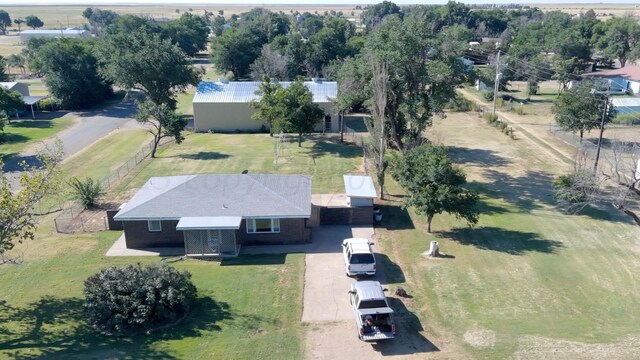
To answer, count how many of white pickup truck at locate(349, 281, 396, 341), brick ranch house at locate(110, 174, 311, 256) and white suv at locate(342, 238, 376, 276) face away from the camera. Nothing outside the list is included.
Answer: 2

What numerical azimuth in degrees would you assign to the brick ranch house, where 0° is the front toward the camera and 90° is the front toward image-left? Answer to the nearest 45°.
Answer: approximately 0°

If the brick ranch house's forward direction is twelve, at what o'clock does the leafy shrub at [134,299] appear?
The leafy shrub is roughly at 1 o'clock from the brick ranch house.

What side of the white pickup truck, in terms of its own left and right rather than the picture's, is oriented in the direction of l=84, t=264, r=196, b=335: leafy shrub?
left

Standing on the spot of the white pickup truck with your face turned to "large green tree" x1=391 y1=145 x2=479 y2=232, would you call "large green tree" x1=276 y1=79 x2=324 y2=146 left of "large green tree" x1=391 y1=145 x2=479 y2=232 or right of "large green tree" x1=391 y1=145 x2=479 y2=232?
left

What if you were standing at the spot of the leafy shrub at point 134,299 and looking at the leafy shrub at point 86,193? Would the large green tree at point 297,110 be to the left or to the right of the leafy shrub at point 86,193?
right

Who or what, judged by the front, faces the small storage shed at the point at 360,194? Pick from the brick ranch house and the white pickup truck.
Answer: the white pickup truck

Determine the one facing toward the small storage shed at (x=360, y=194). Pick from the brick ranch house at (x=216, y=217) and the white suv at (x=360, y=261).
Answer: the white suv

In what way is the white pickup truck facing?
away from the camera

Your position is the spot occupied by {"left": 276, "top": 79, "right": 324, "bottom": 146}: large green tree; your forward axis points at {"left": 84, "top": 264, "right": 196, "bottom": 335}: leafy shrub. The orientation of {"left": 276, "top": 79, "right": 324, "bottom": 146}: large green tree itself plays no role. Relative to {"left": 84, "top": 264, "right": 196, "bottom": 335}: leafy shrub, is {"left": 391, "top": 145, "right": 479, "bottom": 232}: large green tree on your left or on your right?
left

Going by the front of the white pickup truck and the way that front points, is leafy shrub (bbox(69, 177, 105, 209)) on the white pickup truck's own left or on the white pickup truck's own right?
on the white pickup truck's own left

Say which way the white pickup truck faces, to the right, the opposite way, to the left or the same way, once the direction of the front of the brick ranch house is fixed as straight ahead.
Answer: the opposite way

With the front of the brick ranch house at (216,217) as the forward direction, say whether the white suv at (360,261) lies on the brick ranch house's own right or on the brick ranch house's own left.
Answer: on the brick ranch house's own left

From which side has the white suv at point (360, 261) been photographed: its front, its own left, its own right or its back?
back

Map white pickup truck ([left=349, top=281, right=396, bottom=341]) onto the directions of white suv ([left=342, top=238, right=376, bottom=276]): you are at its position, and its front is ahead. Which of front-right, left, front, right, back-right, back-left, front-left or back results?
back
